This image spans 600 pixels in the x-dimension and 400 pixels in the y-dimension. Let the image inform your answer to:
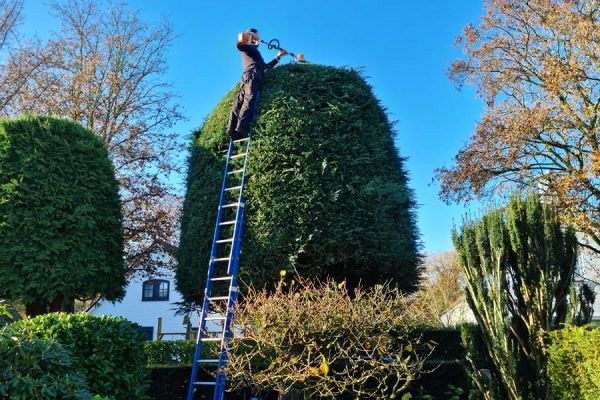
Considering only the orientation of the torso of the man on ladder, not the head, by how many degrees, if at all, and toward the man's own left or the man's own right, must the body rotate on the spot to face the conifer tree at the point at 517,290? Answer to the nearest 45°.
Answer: approximately 90° to the man's own right

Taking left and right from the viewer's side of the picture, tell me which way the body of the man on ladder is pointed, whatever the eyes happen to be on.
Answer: facing away from the viewer and to the right of the viewer

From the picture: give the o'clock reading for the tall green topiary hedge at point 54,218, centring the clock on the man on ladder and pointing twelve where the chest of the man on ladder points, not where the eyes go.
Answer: The tall green topiary hedge is roughly at 8 o'clock from the man on ladder.

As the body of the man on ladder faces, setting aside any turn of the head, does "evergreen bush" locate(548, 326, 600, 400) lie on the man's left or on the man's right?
on the man's right

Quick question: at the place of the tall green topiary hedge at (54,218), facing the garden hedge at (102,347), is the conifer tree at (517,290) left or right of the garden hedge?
left
